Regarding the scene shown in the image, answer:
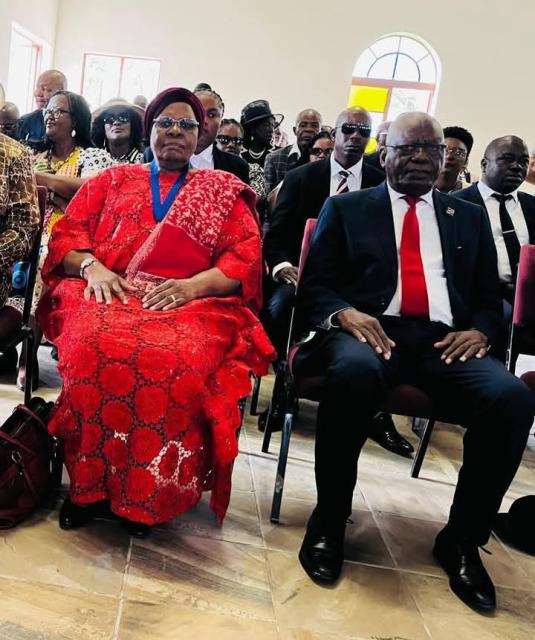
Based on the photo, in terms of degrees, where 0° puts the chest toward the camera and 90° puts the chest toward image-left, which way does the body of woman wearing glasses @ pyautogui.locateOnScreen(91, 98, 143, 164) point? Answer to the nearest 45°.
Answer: approximately 0°

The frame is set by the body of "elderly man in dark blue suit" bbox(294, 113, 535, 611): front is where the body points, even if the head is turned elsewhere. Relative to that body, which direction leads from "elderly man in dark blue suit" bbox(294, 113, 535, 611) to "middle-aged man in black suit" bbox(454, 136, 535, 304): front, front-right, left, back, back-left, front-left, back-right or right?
back

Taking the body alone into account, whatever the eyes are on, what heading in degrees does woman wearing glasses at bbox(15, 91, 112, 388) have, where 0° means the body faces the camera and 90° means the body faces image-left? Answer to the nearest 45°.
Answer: approximately 45°

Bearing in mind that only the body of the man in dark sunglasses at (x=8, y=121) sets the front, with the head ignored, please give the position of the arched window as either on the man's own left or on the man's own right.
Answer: on the man's own left

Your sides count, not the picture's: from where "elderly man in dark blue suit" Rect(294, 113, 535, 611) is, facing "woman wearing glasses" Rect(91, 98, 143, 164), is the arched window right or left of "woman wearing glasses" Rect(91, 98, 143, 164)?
right

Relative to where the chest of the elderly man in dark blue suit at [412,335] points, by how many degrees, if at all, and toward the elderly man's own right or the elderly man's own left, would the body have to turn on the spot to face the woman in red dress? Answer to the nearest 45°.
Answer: approximately 90° to the elderly man's own right

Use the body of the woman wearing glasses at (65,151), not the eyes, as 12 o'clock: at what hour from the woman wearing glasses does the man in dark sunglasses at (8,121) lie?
The man in dark sunglasses is roughly at 4 o'clock from the woman wearing glasses.
